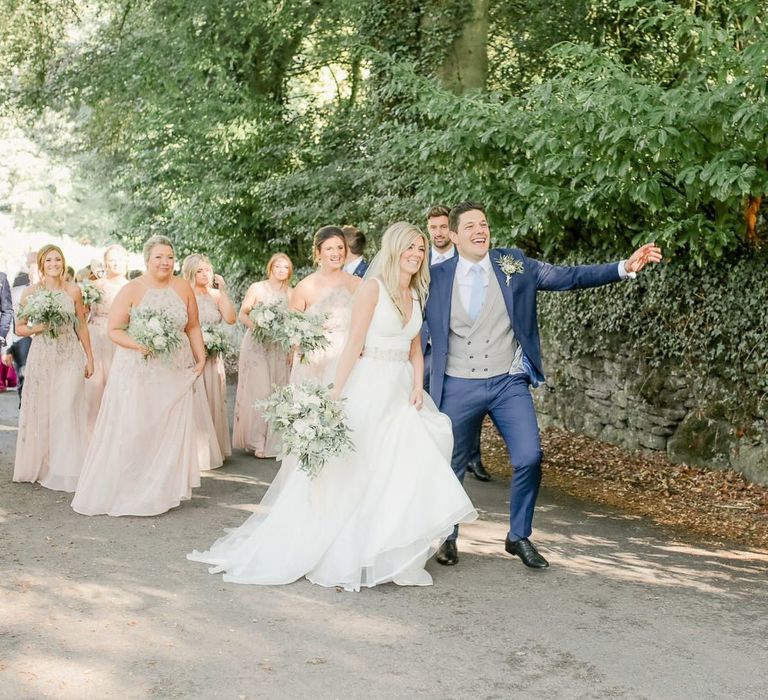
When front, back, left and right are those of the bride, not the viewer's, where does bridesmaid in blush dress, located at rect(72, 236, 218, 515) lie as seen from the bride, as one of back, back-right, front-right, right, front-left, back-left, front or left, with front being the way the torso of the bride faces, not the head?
back

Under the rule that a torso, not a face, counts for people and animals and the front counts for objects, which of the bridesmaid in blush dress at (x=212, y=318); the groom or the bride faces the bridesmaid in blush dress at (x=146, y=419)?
the bridesmaid in blush dress at (x=212, y=318)

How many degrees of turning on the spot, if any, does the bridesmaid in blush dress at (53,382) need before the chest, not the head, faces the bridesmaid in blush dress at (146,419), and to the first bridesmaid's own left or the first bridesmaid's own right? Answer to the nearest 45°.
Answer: approximately 45° to the first bridesmaid's own left

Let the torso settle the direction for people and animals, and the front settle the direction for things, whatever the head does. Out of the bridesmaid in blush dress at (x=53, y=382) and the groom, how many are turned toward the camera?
2

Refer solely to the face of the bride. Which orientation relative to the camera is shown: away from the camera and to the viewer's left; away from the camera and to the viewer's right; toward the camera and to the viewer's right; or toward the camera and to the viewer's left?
toward the camera and to the viewer's right

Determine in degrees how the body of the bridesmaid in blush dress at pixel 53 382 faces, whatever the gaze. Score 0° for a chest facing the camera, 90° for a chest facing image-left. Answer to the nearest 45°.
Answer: approximately 0°

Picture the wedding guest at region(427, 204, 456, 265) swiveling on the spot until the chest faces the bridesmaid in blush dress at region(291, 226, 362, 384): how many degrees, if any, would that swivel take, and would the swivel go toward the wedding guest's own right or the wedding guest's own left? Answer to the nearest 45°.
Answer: approximately 90° to the wedding guest's own right

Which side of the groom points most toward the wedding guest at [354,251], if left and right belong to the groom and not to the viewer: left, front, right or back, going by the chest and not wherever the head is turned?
back

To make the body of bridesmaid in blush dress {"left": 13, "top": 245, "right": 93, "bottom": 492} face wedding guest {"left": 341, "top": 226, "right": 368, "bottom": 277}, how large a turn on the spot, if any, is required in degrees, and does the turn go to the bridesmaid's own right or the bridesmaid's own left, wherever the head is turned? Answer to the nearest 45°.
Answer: approximately 90° to the bridesmaid's own left
